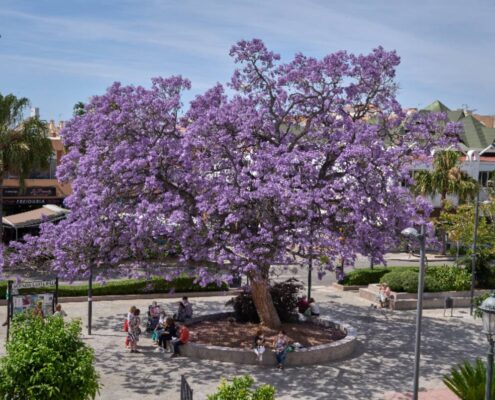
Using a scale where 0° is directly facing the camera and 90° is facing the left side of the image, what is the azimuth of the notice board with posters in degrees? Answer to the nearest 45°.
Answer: approximately 0°

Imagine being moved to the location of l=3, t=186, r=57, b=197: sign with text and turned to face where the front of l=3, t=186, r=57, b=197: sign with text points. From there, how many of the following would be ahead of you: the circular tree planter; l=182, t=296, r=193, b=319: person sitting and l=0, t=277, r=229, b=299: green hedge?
3

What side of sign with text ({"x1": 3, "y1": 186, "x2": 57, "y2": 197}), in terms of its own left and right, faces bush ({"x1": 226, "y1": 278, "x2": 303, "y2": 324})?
front

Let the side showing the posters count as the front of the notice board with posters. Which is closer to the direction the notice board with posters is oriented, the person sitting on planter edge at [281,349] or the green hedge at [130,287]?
the person sitting on planter edge

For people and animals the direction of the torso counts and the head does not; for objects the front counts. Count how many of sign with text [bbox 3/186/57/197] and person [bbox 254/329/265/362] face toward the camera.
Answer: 2

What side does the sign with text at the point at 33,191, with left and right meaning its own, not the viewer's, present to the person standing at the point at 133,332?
front

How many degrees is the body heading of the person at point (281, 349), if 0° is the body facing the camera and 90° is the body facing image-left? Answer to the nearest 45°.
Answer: approximately 0°
